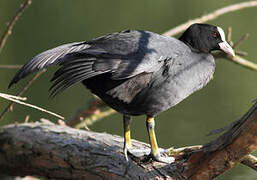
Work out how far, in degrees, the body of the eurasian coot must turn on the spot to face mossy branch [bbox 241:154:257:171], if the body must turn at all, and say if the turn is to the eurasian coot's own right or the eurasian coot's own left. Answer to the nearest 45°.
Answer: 0° — it already faces it

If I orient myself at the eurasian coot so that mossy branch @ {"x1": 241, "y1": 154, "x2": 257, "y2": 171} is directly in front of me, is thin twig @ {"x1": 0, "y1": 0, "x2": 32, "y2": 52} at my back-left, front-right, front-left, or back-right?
back-left

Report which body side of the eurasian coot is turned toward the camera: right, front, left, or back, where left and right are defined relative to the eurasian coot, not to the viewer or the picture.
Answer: right

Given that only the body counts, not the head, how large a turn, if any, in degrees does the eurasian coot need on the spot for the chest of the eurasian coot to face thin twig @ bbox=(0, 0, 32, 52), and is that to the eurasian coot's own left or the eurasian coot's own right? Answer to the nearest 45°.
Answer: approximately 135° to the eurasian coot's own left
